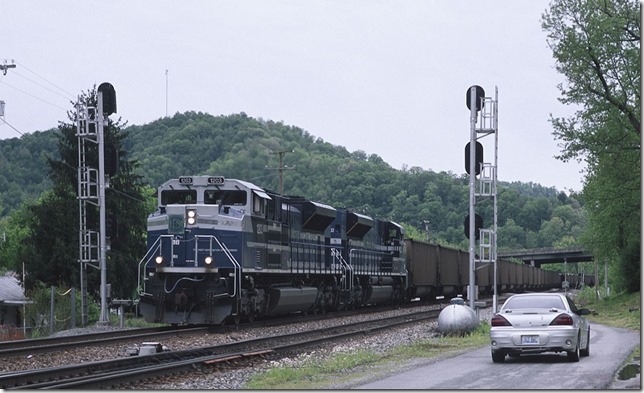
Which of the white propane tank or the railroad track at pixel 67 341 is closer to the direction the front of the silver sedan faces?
the white propane tank

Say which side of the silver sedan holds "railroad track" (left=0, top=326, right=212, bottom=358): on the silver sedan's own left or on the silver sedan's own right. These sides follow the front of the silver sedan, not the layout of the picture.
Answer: on the silver sedan's own left

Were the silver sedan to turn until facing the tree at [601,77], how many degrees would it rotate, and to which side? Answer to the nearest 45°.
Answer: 0° — it already faces it

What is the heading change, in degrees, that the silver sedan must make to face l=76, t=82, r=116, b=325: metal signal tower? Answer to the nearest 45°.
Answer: approximately 45° to its left

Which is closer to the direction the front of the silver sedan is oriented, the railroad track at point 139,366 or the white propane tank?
the white propane tank

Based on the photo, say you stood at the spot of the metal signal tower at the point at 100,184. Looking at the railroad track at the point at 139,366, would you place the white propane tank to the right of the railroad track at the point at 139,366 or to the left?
left

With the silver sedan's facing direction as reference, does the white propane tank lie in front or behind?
in front

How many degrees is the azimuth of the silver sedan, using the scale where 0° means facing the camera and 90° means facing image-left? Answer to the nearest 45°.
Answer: approximately 180°

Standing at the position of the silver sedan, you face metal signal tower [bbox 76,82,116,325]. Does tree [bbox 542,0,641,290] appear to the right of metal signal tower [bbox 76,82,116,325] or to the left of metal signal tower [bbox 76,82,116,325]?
right
